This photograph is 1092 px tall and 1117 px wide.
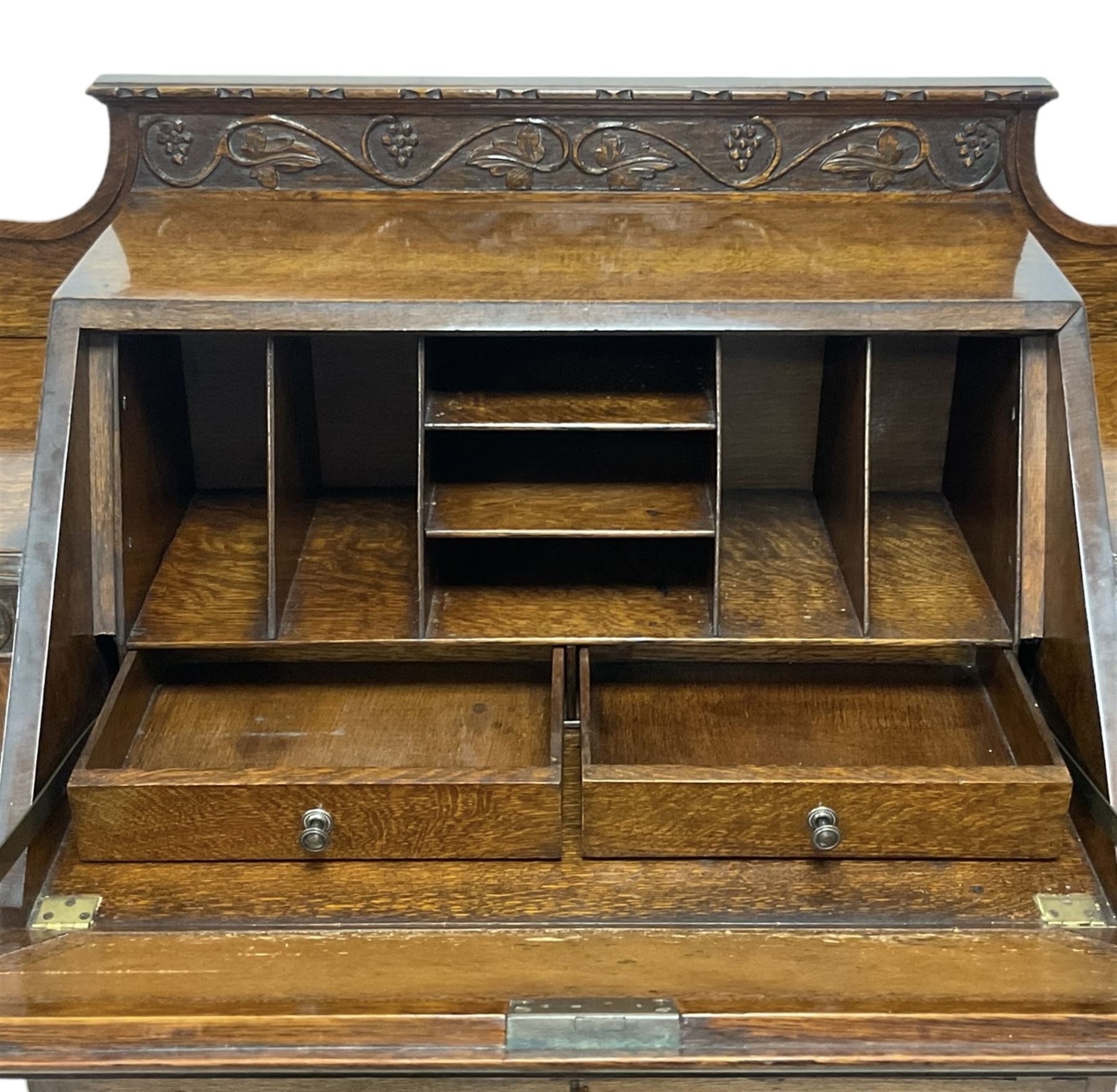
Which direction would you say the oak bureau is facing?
toward the camera
